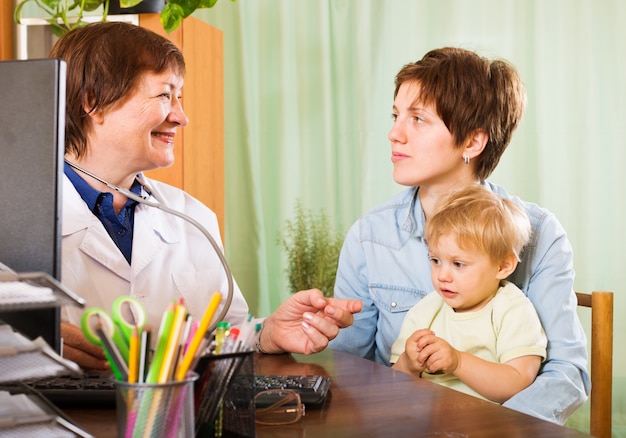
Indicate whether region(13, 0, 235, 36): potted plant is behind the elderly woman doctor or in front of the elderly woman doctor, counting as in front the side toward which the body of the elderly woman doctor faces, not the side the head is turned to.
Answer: behind

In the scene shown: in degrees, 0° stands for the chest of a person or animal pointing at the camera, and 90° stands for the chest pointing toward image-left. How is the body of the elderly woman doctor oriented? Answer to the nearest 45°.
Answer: approximately 315°

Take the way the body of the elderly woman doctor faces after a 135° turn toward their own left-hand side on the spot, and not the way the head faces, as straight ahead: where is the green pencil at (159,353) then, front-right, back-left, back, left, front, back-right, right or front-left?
back

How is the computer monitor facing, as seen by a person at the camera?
facing away from the viewer and to the right of the viewer

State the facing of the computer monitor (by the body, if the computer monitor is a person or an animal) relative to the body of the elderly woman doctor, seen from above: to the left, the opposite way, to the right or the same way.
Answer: to the left

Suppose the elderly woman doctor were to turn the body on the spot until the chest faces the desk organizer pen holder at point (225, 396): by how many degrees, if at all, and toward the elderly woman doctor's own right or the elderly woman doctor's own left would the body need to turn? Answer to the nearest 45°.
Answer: approximately 45° to the elderly woman doctor's own right

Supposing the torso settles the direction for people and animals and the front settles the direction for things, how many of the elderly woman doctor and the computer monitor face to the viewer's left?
0
